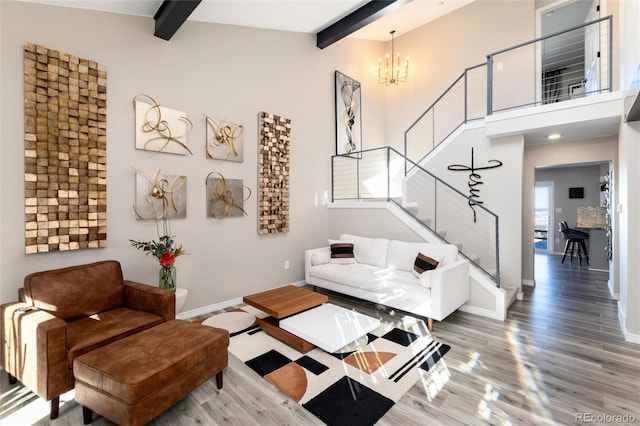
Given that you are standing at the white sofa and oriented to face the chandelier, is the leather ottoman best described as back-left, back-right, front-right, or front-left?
back-left

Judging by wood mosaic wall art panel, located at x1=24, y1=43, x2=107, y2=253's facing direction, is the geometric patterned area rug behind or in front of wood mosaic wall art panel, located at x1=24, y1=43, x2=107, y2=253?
in front

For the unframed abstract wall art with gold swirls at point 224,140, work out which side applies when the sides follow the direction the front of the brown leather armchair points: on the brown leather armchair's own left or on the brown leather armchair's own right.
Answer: on the brown leather armchair's own left

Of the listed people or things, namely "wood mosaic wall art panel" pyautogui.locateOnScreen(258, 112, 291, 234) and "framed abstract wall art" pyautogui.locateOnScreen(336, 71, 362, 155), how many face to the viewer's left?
0

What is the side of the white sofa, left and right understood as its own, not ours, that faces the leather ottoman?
front

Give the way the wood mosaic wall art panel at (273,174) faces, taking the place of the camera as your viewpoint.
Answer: facing the viewer and to the right of the viewer

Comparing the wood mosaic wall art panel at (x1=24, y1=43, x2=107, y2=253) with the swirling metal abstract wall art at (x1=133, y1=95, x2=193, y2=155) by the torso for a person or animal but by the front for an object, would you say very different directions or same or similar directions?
same or similar directions

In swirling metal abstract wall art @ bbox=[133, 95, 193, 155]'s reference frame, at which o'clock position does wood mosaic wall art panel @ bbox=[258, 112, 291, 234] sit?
The wood mosaic wall art panel is roughly at 10 o'clock from the swirling metal abstract wall art.

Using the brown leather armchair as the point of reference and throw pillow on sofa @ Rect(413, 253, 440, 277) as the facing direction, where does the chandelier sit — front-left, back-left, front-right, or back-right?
front-left

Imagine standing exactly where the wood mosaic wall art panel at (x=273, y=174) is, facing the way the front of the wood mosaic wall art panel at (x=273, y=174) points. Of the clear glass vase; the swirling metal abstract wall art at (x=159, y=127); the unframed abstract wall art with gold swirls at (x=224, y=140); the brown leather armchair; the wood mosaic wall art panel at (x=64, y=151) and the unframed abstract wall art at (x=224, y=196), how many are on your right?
6

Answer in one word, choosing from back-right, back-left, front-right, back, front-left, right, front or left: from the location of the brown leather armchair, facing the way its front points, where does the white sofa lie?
front-left

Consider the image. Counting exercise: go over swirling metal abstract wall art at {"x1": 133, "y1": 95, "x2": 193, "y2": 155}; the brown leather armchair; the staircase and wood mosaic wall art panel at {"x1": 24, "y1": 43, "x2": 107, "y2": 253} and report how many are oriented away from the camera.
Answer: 0

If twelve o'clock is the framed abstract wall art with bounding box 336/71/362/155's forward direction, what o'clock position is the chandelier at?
The chandelier is roughly at 9 o'clock from the framed abstract wall art.

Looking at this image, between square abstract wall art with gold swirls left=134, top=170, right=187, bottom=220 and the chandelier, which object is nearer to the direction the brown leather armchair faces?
the chandelier

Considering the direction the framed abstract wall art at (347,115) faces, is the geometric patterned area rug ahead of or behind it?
ahead

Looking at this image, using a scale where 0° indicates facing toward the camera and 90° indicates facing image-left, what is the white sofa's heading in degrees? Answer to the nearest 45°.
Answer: approximately 45°

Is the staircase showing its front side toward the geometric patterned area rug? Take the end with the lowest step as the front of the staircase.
no
